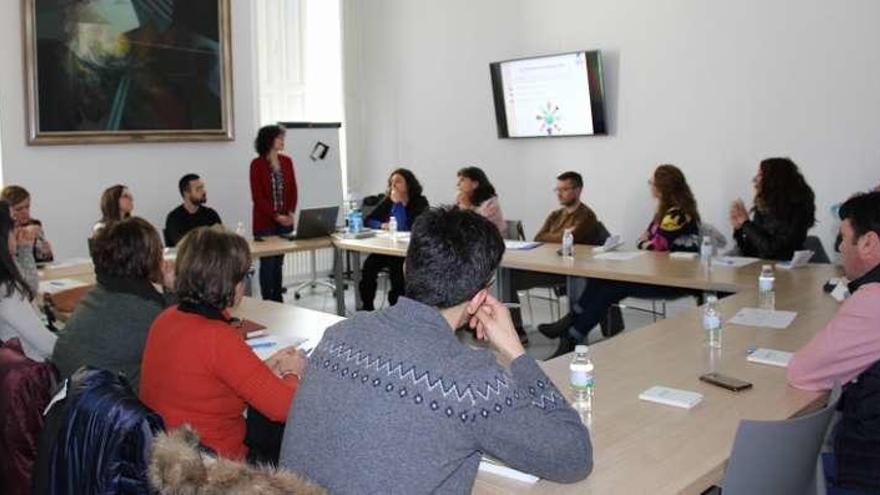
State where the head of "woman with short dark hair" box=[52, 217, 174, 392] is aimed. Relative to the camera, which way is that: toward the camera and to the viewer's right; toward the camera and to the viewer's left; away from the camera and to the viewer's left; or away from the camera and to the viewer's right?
away from the camera and to the viewer's right

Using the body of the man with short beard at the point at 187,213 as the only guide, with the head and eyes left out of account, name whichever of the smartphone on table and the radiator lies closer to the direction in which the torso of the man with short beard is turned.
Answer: the smartphone on table

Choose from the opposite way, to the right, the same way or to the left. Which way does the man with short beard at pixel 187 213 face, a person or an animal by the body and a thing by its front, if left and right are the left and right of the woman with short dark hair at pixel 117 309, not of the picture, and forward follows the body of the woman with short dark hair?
to the right

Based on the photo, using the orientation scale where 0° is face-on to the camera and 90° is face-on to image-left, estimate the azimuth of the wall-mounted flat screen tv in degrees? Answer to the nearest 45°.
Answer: approximately 45°

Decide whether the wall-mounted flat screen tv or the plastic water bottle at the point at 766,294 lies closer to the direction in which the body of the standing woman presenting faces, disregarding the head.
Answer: the plastic water bottle

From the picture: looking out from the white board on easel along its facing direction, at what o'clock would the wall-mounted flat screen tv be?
The wall-mounted flat screen tv is roughly at 10 o'clock from the white board on easel.

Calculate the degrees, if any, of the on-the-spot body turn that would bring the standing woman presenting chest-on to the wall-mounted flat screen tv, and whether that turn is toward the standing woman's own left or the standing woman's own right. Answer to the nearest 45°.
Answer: approximately 45° to the standing woman's own left

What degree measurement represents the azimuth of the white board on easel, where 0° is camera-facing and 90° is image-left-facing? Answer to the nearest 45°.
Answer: approximately 0°

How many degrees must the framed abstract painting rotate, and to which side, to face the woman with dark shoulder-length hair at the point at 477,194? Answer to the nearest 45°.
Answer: approximately 45° to its left

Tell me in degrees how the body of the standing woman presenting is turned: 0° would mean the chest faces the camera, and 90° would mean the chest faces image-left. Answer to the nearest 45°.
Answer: approximately 315°

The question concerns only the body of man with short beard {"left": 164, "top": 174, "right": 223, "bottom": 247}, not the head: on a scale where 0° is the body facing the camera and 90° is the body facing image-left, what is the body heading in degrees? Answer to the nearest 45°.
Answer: approximately 315°

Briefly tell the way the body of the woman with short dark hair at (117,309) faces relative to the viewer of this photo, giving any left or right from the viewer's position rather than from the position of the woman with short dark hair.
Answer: facing away from the viewer and to the right of the viewer
